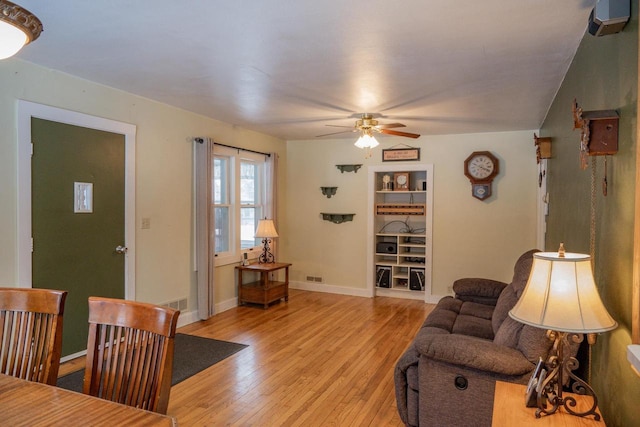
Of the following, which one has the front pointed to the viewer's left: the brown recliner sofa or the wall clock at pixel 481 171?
the brown recliner sofa

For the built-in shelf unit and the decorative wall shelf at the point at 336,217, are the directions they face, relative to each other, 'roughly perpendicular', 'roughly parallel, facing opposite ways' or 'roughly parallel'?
roughly parallel

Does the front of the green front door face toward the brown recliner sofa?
yes

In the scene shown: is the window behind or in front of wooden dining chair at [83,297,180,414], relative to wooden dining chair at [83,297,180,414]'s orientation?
behind

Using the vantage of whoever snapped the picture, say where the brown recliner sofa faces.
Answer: facing to the left of the viewer

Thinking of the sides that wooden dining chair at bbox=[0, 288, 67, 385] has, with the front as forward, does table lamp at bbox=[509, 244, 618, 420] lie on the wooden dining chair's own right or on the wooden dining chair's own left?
on the wooden dining chair's own left

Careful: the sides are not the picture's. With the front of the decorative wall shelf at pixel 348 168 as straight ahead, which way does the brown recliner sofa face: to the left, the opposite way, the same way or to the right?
to the right

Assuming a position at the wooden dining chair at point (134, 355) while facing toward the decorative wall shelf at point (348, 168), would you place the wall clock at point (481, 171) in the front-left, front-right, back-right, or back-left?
front-right

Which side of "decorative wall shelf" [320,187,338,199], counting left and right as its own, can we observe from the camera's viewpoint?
front

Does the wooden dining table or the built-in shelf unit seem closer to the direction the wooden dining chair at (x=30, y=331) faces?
the wooden dining table

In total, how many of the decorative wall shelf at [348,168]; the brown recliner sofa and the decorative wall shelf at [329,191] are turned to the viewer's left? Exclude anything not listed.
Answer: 1

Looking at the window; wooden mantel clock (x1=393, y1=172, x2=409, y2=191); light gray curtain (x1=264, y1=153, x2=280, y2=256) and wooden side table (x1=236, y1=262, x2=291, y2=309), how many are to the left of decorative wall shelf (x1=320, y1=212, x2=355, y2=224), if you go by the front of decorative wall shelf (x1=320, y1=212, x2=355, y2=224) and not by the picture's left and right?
1

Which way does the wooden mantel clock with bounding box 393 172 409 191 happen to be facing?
toward the camera

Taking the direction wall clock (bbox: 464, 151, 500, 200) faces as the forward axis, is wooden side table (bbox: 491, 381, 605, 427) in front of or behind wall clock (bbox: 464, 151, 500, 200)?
in front

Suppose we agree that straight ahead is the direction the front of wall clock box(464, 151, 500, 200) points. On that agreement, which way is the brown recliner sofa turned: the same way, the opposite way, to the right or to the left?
to the right

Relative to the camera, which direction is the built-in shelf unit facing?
toward the camera

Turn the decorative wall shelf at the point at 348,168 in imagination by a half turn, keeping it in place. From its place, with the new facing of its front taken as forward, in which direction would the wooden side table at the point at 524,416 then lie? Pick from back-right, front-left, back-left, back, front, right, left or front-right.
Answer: back

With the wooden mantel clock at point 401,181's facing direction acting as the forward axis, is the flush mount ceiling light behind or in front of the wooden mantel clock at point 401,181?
in front
